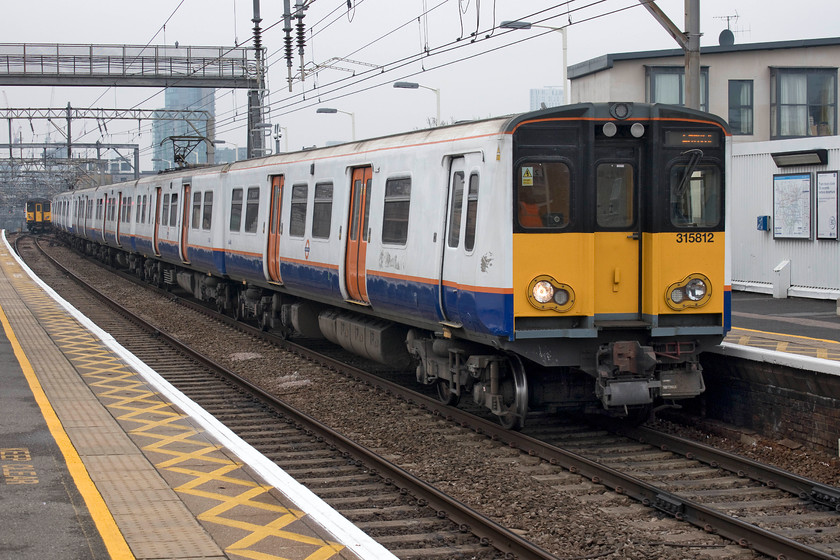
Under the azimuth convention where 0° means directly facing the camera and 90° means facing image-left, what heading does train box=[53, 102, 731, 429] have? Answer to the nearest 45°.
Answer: approximately 315°

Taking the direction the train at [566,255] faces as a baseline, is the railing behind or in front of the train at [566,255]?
behind
